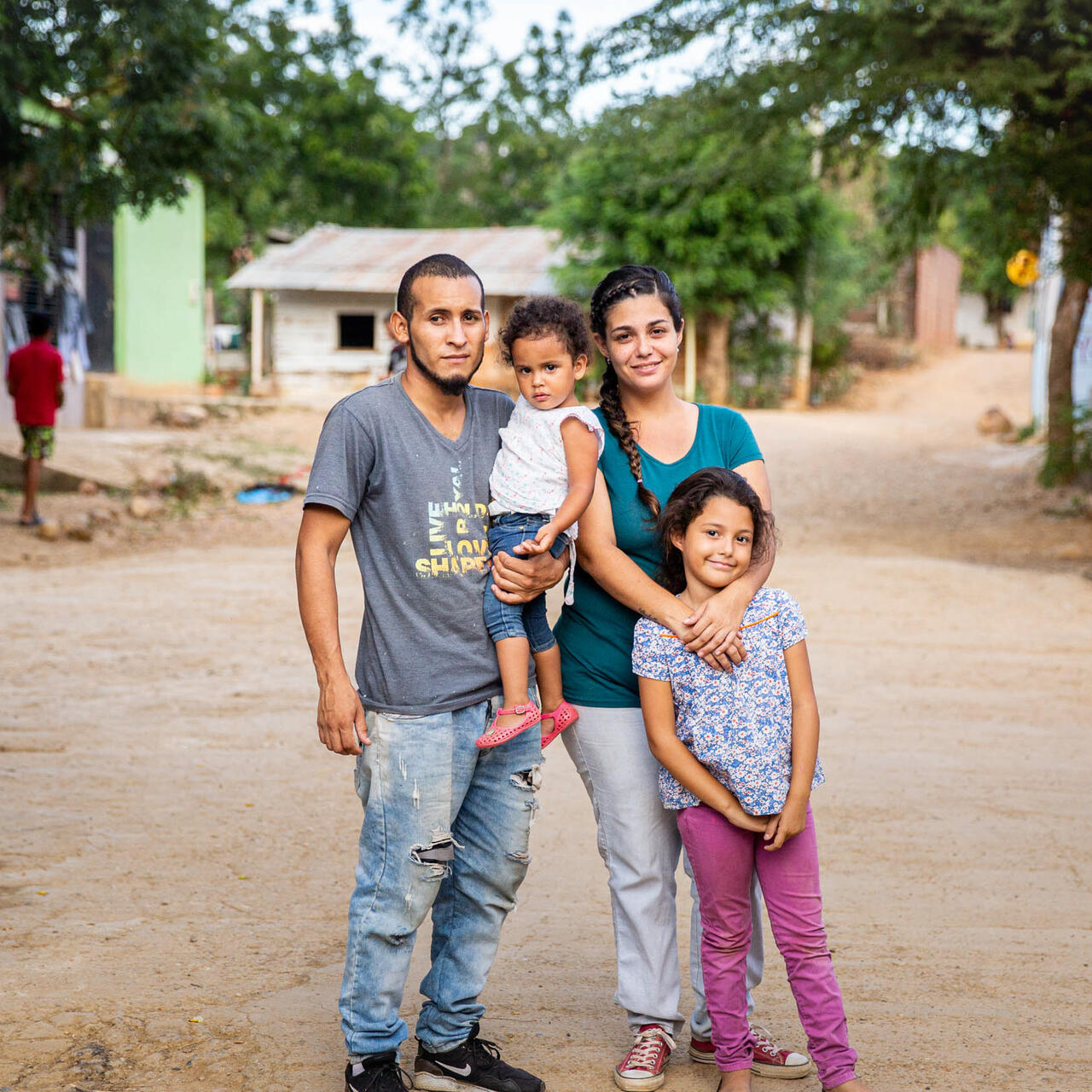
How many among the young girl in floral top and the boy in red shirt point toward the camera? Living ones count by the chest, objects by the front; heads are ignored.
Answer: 1

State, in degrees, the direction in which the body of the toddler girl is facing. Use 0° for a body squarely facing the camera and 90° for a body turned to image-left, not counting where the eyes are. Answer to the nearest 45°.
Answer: approximately 45°

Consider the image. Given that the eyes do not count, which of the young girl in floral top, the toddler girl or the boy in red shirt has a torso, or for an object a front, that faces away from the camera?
the boy in red shirt

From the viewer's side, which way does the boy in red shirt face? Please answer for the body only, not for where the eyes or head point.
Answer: away from the camera

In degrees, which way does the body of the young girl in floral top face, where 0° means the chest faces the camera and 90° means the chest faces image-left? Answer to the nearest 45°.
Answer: approximately 0°

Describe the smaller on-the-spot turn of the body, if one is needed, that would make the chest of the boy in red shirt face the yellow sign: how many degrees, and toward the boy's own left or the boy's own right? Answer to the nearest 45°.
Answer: approximately 90° to the boy's own right

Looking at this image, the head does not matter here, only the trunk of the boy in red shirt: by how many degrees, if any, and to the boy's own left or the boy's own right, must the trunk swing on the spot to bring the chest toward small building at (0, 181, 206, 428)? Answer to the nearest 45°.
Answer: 0° — they already face it

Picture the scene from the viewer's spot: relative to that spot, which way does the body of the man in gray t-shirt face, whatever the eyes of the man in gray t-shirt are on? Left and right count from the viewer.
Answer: facing the viewer and to the right of the viewer
